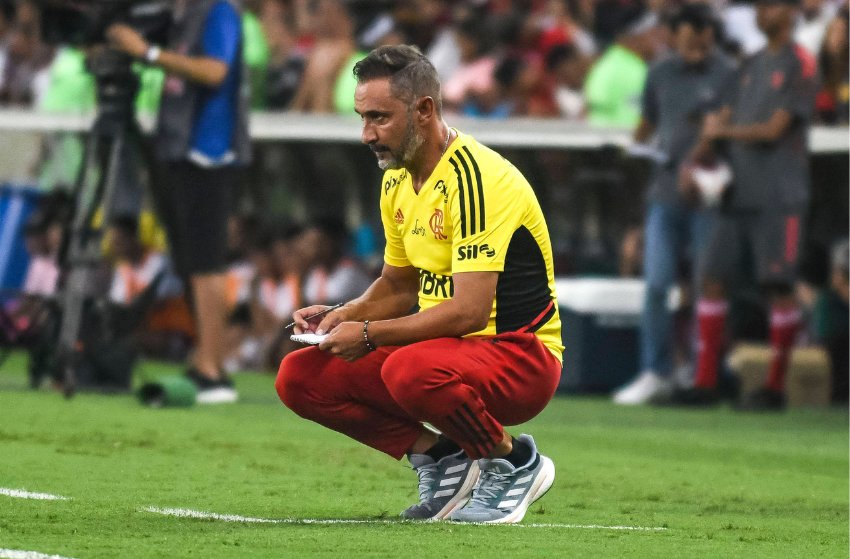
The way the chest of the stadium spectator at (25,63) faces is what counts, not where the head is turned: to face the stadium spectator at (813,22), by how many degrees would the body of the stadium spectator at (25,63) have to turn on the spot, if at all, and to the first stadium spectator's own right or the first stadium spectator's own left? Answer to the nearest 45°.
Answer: approximately 45° to the first stadium spectator's own left

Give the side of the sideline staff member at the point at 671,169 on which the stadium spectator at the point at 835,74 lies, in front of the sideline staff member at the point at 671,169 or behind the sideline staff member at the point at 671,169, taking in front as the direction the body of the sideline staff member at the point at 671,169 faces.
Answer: behind

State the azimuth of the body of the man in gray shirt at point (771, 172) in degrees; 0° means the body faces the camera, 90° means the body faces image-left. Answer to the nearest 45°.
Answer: approximately 45°

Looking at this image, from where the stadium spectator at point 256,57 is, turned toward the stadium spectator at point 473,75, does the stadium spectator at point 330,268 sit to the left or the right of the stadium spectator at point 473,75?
right

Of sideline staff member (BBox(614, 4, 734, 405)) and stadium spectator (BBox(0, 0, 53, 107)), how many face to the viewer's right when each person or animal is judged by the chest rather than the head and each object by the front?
0

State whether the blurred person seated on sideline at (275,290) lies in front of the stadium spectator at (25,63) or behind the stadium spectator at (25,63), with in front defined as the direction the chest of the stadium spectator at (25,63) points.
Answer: in front
